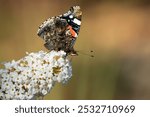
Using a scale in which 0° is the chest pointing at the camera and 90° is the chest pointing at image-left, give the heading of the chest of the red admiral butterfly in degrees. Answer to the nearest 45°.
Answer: approximately 270°
